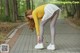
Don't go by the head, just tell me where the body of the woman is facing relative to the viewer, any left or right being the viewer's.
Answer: facing to the left of the viewer
